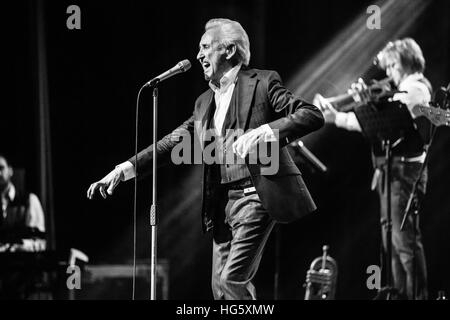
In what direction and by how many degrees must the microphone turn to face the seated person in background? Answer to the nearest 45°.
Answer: approximately 135° to its left

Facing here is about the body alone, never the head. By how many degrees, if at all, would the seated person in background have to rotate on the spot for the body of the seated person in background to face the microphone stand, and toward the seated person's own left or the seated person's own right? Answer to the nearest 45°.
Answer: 0° — they already face it

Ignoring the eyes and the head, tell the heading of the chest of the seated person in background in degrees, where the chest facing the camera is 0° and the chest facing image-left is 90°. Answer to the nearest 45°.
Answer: approximately 0°

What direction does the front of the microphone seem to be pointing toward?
to the viewer's right

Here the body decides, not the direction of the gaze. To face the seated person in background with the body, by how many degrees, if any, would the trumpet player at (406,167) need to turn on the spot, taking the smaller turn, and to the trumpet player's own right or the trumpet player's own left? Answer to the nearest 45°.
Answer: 0° — they already face them

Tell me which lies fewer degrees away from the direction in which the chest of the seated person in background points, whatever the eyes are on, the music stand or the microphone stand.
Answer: the microphone stand

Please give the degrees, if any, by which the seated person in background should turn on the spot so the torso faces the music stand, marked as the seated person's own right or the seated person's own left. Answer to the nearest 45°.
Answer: approximately 45° to the seated person's own left

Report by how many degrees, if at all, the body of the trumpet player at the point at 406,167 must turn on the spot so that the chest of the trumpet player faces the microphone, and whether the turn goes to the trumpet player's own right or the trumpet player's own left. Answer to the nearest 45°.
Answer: approximately 45° to the trumpet player's own left

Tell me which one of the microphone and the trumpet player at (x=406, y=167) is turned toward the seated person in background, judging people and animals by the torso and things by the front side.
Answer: the trumpet player

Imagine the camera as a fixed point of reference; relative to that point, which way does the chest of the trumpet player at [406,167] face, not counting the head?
to the viewer's left
